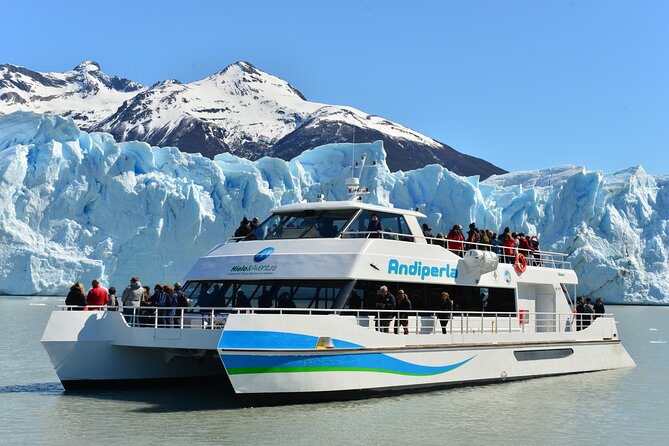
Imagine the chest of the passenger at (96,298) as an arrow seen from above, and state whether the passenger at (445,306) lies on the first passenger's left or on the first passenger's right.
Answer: on the first passenger's right

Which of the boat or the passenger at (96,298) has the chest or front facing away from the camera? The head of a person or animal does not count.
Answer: the passenger

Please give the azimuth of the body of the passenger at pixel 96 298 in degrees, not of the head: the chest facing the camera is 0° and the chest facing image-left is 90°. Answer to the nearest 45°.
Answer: approximately 180°

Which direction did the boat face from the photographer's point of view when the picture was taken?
facing the viewer and to the left of the viewer

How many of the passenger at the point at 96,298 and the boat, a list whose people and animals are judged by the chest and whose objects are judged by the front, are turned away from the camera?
1

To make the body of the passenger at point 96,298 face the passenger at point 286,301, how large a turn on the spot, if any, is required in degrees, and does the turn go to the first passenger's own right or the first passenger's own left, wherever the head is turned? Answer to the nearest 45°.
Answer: approximately 135° to the first passenger's own right
